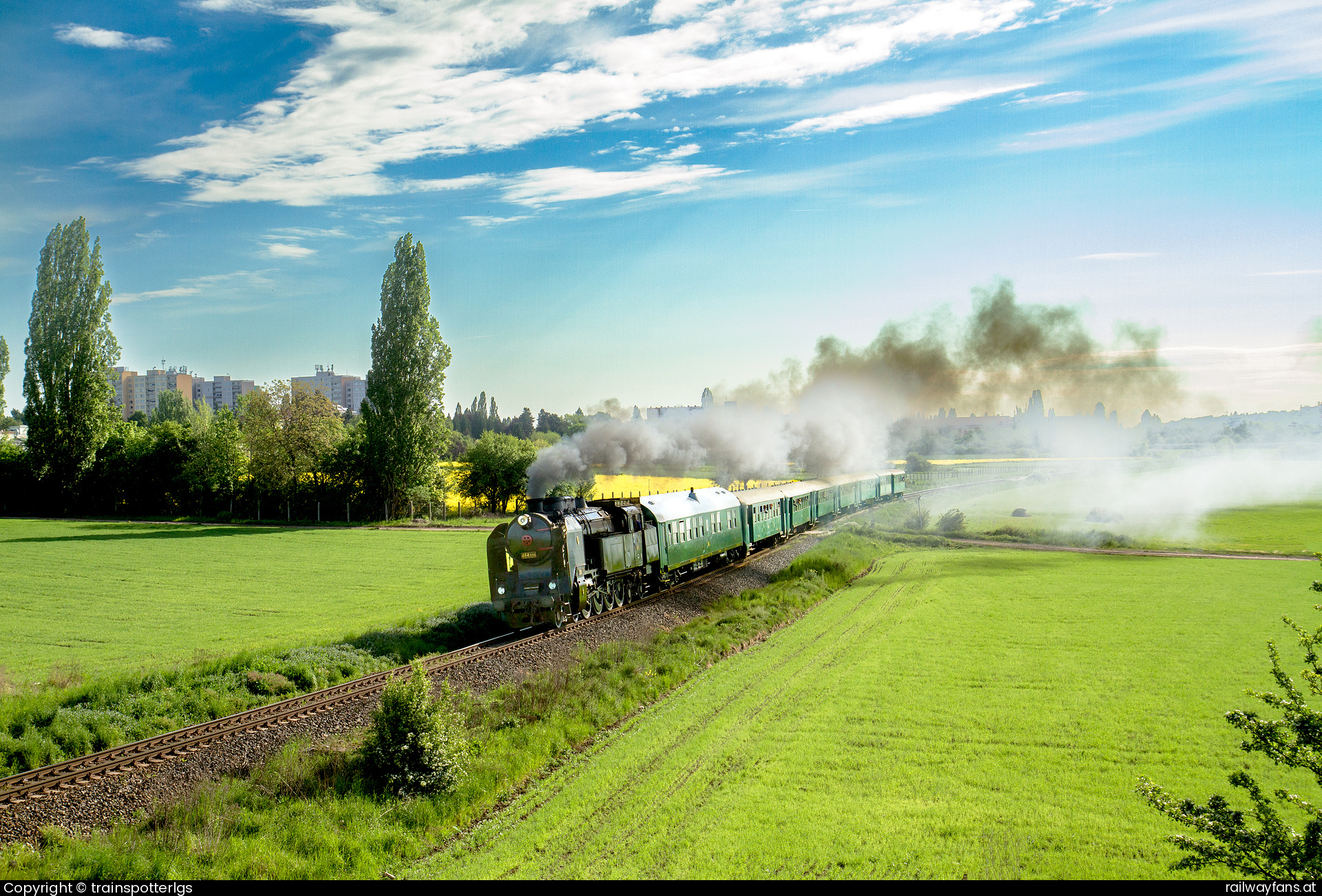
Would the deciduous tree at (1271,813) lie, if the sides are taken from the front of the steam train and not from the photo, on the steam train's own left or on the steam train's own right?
on the steam train's own left

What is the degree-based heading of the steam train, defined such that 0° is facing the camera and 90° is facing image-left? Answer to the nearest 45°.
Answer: approximately 45°
